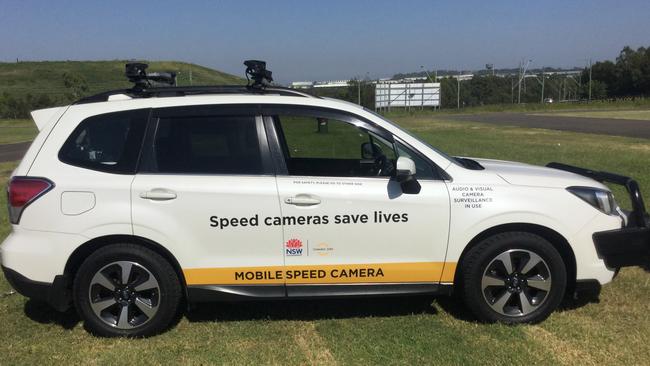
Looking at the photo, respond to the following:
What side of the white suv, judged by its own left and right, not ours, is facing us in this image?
right
